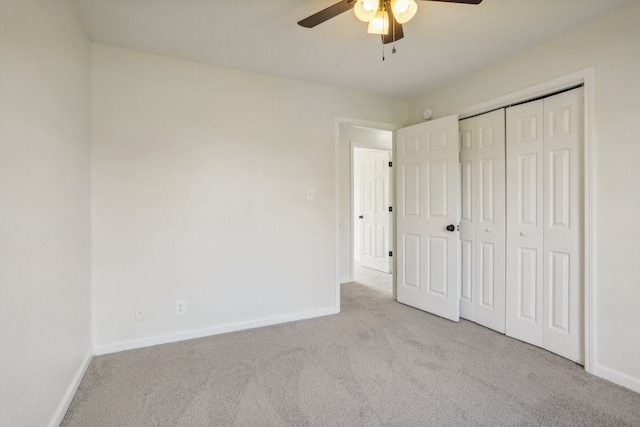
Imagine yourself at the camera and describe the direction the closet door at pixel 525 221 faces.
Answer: facing the viewer and to the left of the viewer

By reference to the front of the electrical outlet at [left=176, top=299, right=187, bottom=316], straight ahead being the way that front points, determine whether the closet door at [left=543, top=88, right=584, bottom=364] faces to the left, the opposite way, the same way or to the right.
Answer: to the right

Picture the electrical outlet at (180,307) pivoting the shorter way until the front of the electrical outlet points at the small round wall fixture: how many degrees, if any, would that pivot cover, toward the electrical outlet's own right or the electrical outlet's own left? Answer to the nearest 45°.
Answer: approximately 90° to the electrical outlet's own left

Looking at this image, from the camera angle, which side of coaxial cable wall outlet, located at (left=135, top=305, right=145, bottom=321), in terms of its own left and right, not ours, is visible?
front

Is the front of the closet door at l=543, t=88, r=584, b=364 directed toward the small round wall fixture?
no

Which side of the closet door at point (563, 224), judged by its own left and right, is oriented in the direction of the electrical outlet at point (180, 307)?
front

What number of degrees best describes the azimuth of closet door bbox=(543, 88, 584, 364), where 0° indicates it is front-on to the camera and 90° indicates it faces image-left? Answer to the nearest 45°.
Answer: approximately 45°

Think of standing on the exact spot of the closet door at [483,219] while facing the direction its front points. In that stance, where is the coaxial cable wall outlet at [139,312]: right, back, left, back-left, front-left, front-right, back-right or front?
front

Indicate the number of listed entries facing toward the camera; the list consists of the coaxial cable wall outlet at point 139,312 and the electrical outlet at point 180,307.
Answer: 2

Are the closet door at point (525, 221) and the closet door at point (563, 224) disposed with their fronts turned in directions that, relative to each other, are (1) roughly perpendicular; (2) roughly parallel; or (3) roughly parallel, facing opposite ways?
roughly parallel

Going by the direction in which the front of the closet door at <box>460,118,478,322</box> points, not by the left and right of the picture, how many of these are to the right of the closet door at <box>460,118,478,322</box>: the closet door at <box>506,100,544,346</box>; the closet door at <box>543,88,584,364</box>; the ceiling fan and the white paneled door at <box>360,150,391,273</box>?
1

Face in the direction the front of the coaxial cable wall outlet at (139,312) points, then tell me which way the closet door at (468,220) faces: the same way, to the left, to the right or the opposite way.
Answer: to the right

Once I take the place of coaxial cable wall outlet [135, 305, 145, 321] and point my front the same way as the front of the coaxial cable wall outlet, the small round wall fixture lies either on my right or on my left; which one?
on my left

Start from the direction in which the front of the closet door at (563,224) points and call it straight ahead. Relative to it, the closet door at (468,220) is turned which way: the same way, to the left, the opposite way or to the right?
the same way

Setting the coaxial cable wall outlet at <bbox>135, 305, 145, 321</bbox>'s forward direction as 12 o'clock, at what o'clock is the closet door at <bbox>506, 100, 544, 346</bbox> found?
The closet door is roughly at 10 o'clock from the coaxial cable wall outlet.

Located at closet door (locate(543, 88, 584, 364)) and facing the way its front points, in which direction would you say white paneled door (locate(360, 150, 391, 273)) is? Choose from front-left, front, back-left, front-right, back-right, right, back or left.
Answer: right

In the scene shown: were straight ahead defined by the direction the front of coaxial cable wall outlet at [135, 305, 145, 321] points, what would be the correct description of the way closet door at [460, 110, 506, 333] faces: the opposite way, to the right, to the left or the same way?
to the right

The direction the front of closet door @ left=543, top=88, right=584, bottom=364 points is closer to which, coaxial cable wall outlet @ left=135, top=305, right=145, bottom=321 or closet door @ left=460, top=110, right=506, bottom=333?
the coaxial cable wall outlet
